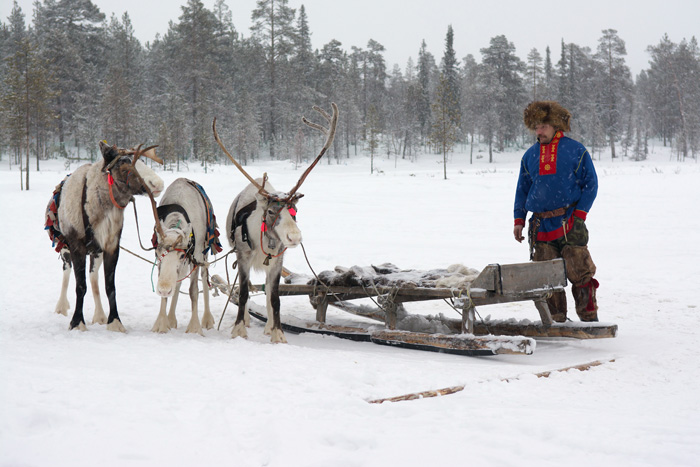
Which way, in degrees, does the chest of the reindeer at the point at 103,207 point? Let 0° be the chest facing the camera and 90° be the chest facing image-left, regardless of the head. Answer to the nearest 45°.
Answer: approximately 315°

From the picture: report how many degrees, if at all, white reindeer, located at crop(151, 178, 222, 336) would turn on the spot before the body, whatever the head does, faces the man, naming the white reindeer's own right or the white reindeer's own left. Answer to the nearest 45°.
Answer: approximately 90° to the white reindeer's own left

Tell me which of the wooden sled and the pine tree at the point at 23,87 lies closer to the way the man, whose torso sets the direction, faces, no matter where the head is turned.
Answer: the wooden sled

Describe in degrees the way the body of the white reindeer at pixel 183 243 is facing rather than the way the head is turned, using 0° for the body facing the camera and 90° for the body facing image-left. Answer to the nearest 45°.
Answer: approximately 0°

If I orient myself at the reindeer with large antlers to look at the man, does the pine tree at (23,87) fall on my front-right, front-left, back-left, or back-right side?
back-left

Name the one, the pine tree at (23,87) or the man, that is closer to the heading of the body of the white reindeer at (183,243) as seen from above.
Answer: the man

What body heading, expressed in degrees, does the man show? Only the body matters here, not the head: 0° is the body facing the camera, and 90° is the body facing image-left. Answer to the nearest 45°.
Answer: approximately 45°
